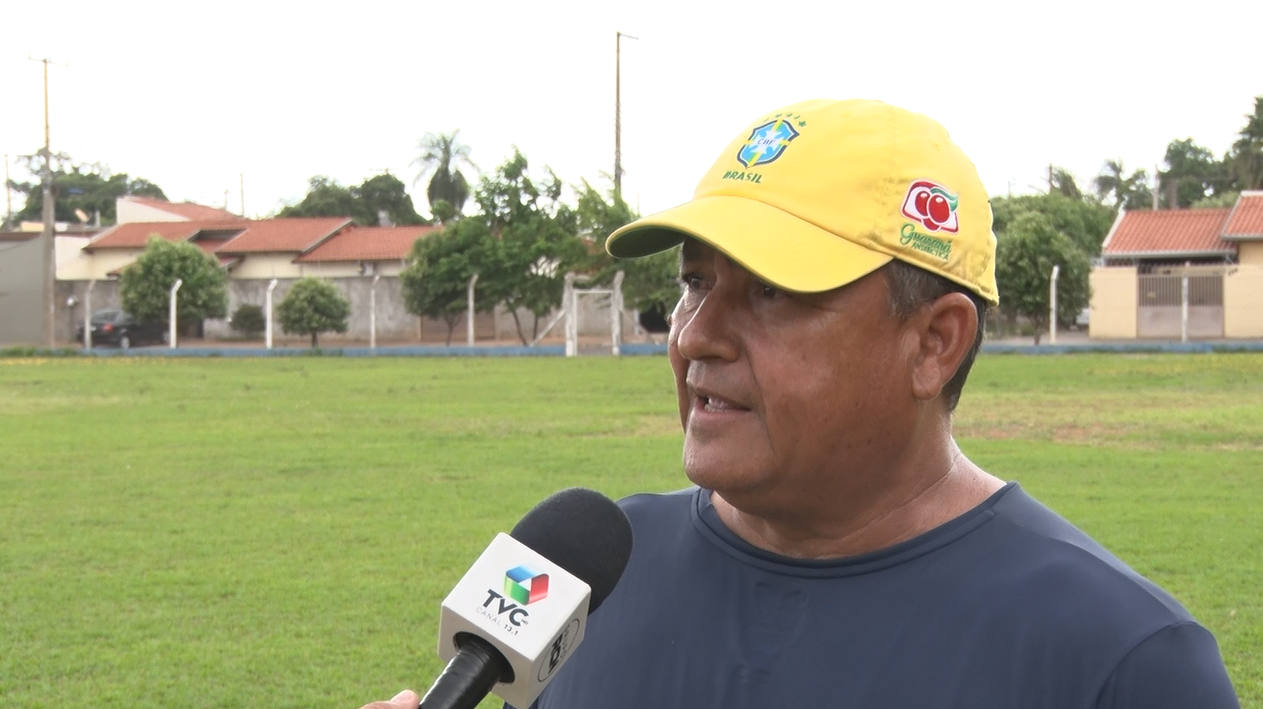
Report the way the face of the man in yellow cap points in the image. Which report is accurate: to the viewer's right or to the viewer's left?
to the viewer's left

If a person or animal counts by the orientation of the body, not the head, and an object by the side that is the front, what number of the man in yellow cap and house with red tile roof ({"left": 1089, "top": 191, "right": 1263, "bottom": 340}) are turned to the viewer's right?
0

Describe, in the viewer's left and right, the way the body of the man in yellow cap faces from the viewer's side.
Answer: facing the viewer and to the left of the viewer

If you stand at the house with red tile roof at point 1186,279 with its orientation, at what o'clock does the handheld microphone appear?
The handheld microphone is roughly at 12 o'clock from the house with red tile roof.

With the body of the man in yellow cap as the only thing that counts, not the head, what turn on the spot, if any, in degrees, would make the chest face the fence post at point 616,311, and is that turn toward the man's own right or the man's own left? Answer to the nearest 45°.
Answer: approximately 135° to the man's own right

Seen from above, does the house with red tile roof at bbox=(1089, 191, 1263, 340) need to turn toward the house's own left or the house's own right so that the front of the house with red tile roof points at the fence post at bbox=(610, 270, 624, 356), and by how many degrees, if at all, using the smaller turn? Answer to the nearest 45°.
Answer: approximately 45° to the house's own right

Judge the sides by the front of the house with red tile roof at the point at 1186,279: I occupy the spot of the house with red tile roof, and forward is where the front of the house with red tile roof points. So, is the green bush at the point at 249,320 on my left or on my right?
on my right

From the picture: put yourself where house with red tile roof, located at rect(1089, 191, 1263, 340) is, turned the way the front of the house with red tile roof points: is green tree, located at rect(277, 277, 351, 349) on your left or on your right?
on your right

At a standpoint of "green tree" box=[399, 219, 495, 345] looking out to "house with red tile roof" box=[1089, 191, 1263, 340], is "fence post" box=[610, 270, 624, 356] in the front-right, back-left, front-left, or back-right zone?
front-right

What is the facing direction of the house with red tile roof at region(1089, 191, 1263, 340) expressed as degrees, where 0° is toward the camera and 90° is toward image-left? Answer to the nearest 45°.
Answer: approximately 0°

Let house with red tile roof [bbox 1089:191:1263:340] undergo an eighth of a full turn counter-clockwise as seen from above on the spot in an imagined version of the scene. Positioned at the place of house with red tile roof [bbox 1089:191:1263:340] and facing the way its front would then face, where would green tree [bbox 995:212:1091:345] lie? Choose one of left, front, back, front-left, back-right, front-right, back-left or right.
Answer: right
